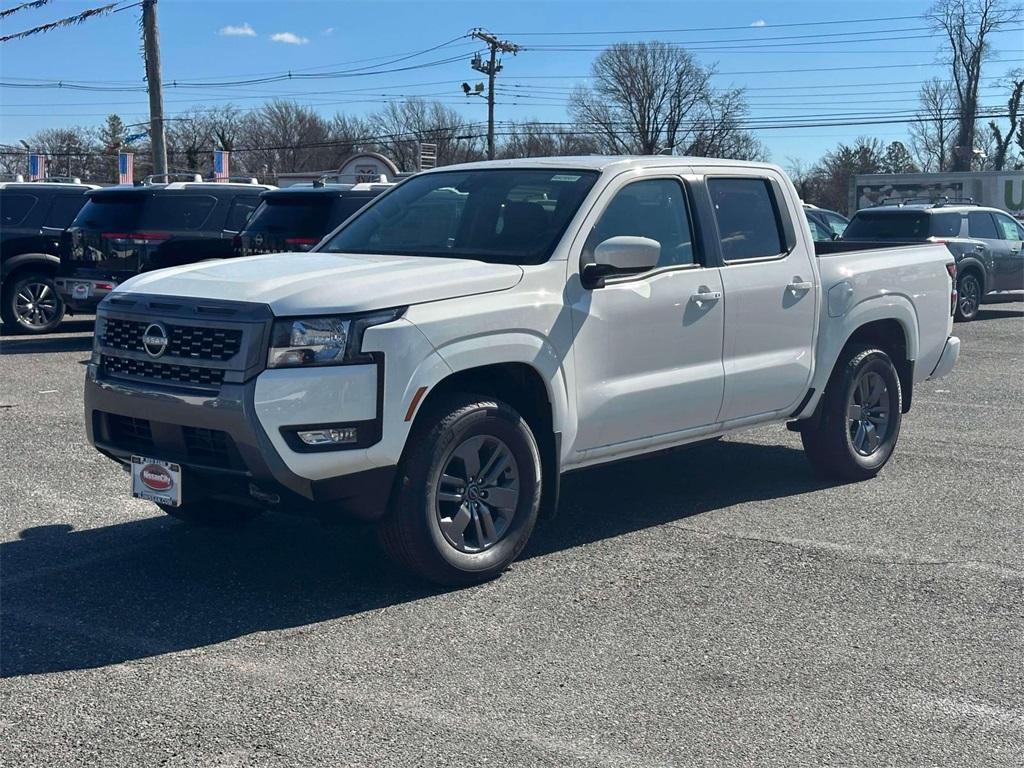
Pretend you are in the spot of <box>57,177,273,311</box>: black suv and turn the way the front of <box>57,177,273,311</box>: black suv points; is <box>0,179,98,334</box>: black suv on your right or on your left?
on your left

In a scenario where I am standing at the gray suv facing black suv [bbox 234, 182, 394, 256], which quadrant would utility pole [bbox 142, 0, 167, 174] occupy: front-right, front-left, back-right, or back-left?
front-right

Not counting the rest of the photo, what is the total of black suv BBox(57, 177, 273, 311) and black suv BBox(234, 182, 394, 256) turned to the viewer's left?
0

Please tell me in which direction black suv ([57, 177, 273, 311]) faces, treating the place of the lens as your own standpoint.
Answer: facing away from the viewer and to the right of the viewer

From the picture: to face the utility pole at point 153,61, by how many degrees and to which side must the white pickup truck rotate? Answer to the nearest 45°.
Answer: approximately 135° to its right

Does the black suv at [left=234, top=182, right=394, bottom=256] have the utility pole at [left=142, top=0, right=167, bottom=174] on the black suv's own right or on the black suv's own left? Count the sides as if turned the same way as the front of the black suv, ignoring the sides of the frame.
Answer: on the black suv's own left

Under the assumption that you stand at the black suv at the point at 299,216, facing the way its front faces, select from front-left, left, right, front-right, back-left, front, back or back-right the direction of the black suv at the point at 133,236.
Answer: left

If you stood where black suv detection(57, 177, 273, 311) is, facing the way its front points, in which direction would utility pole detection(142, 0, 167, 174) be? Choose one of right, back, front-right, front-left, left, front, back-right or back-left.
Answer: front-left

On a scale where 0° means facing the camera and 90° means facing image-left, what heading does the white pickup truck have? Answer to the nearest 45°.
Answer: approximately 45°

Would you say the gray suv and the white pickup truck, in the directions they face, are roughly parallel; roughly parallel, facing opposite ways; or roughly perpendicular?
roughly parallel, facing opposite ways

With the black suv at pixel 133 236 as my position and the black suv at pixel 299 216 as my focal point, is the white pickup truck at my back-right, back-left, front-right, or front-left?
front-right

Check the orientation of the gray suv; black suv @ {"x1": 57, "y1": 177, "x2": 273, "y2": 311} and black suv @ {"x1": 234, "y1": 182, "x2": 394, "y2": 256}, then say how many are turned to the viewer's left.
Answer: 0

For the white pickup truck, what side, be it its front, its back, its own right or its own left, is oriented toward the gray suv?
back

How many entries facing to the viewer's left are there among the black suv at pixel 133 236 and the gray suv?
0

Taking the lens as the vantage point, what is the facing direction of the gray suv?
facing away from the viewer and to the right of the viewer

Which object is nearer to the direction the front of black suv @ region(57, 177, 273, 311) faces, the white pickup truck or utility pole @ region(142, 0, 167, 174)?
the utility pole

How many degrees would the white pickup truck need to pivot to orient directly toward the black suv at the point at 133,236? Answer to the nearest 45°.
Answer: approximately 90° to its right

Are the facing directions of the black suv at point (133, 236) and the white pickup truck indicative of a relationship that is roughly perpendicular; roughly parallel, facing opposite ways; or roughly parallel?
roughly parallel, facing opposite ways

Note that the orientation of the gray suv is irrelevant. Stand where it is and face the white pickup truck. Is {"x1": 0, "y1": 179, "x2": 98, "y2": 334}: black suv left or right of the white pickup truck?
right

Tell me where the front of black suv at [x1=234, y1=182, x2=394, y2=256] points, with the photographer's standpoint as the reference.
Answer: facing away from the viewer and to the right of the viewer
